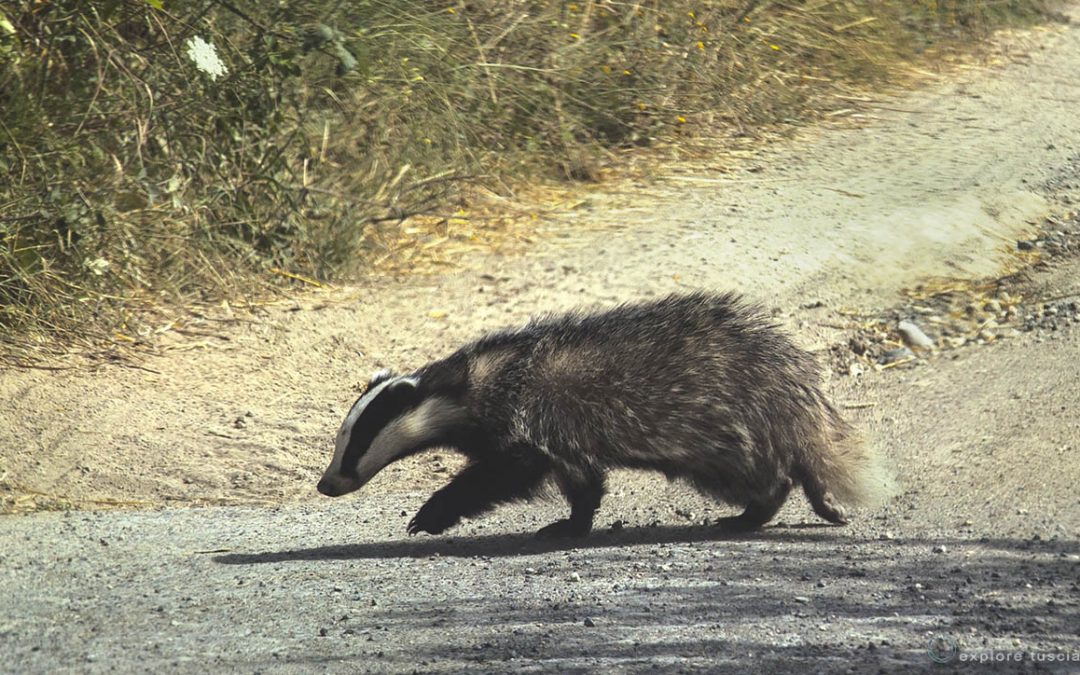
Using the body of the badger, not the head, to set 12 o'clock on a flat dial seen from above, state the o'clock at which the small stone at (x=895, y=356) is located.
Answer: The small stone is roughly at 4 o'clock from the badger.

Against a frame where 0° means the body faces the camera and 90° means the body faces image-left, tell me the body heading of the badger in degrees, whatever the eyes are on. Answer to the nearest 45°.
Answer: approximately 90°

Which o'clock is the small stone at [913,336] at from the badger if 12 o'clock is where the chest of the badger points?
The small stone is roughly at 4 o'clock from the badger.

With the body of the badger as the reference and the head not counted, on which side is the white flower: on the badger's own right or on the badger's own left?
on the badger's own right

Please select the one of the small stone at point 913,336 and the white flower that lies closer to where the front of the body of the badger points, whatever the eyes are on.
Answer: the white flower
